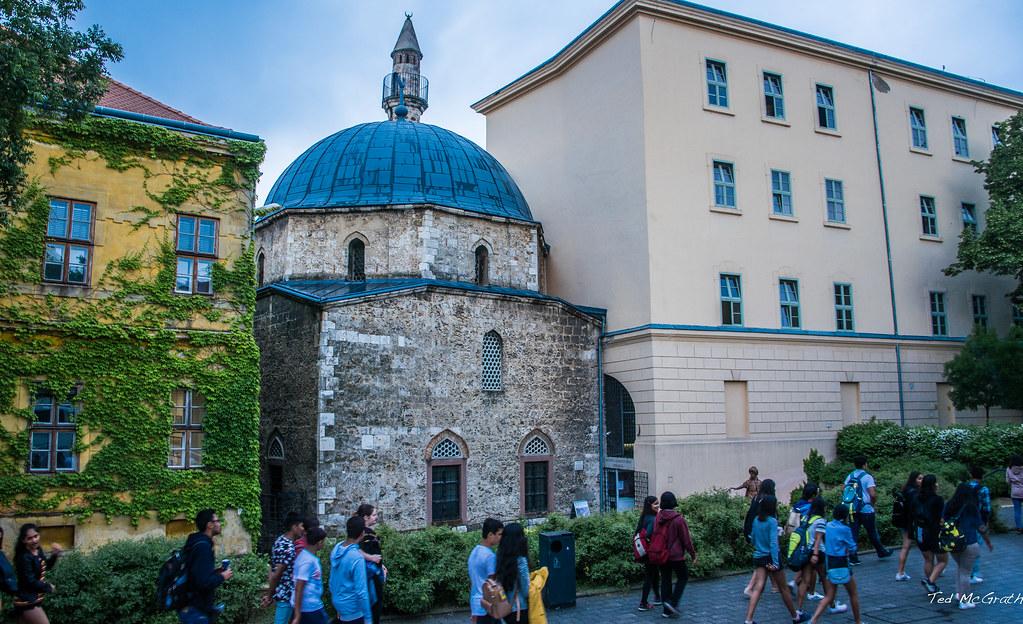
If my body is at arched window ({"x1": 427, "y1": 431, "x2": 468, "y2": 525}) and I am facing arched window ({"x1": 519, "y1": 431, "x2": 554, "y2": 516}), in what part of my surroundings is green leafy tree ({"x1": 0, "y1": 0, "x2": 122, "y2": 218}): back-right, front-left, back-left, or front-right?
back-right

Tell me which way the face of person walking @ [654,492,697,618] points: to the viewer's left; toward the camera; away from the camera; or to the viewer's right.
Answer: away from the camera

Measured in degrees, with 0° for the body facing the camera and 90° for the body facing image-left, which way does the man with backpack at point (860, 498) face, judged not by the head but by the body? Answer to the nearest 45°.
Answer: approximately 225°
